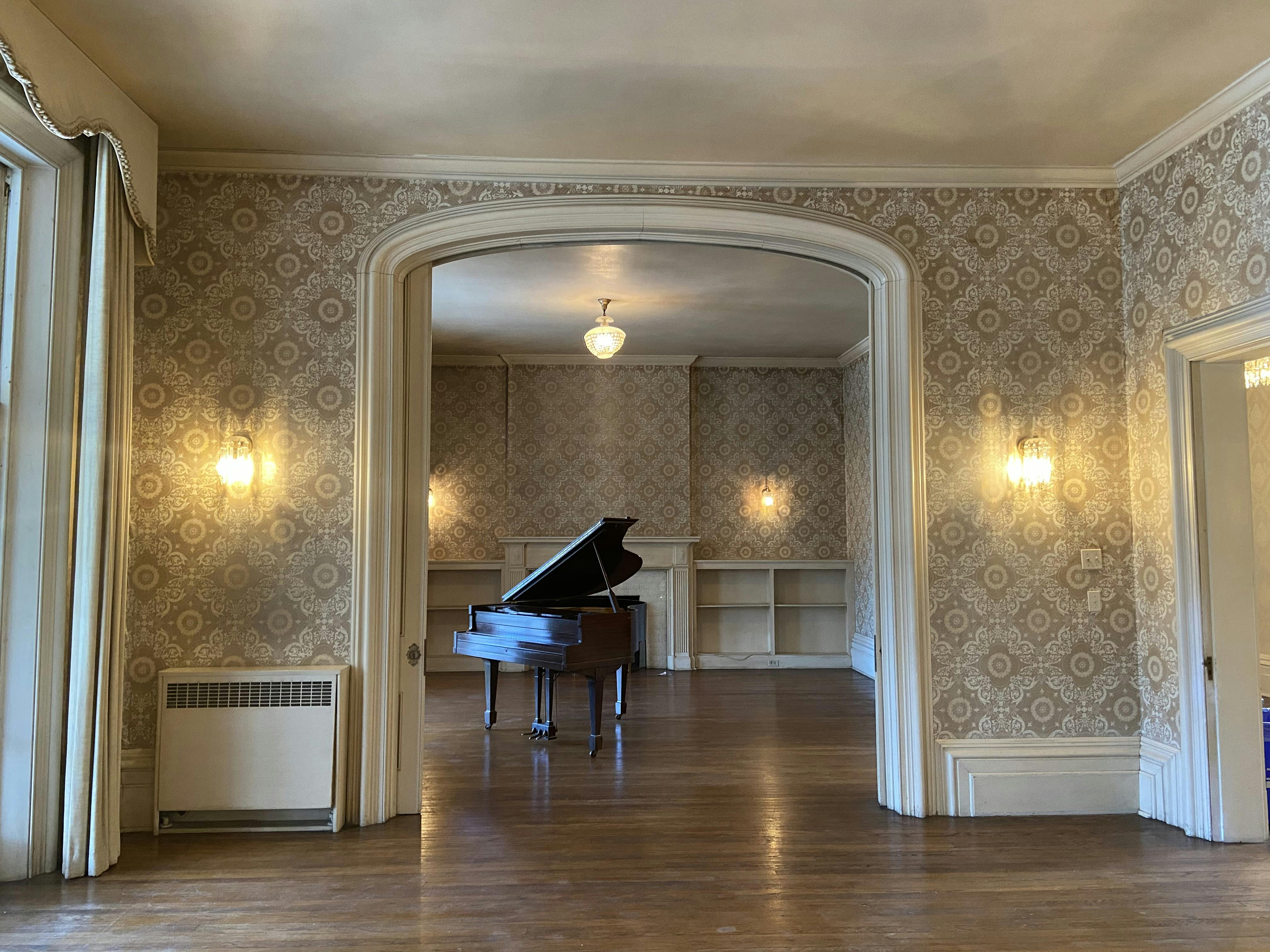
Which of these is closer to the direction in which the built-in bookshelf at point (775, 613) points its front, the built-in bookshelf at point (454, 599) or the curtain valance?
the curtain valance

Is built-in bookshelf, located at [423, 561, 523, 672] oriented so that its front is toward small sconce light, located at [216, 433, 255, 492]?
yes

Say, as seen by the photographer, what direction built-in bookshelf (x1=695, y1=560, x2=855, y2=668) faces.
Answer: facing the viewer

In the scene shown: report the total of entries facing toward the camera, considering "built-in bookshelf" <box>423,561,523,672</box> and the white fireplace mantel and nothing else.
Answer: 2

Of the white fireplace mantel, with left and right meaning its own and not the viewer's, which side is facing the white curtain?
front

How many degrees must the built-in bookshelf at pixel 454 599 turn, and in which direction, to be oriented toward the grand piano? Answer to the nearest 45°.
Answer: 0° — it already faces it

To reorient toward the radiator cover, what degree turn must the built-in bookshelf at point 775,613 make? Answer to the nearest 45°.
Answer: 0° — it already faces it

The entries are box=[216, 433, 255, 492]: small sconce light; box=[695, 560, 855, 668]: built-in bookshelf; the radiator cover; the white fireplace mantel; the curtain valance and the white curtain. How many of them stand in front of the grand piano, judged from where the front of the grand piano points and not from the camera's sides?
4

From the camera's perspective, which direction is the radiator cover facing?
toward the camera

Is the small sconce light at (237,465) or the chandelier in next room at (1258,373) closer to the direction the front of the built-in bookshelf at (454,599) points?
the small sconce light

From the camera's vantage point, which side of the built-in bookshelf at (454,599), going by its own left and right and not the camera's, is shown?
front
